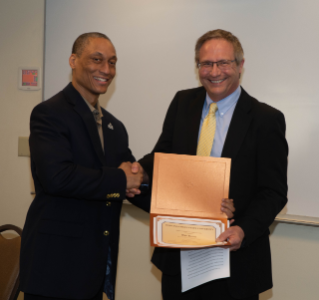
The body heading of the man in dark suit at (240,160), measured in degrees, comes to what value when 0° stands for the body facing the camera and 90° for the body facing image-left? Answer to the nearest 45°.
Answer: approximately 45°

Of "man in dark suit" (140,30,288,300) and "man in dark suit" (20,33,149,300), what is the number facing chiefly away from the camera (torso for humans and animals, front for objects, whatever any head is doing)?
0

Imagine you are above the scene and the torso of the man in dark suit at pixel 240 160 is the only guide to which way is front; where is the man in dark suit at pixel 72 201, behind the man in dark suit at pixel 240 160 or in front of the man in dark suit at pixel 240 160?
in front

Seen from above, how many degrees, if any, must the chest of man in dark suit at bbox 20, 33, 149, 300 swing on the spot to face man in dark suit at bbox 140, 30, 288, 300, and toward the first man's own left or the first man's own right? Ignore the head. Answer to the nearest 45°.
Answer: approximately 45° to the first man's own left
